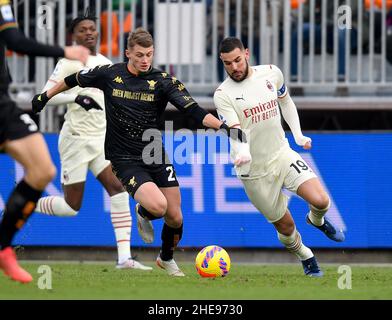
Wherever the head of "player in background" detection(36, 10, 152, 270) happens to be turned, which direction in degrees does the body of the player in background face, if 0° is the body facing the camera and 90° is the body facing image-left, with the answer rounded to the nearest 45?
approximately 315°

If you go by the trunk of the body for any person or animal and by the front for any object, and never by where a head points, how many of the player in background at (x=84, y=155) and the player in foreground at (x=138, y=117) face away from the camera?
0

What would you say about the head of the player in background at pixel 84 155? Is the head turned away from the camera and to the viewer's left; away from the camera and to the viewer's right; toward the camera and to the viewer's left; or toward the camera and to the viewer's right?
toward the camera and to the viewer's right

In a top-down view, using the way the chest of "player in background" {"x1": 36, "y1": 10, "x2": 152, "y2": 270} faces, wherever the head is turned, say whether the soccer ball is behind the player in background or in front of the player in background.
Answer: in front
